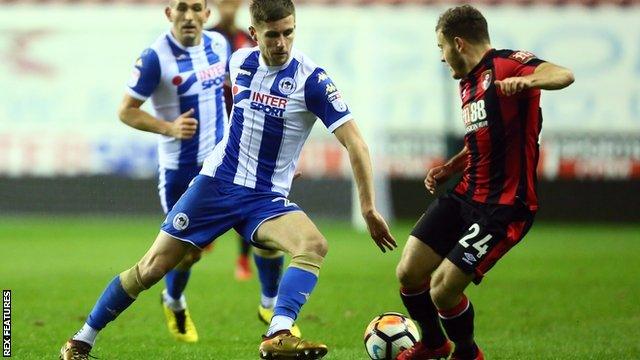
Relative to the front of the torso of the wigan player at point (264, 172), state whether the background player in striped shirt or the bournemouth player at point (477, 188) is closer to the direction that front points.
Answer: the bournemouth player

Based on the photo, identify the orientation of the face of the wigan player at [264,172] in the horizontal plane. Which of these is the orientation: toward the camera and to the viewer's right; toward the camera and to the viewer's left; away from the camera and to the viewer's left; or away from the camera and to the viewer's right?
toward the camera and to the viewer's right

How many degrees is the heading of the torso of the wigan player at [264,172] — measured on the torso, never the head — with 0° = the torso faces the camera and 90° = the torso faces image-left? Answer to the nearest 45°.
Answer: approximately 0°

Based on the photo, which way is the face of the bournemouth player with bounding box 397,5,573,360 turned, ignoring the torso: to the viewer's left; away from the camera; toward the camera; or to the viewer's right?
to the viewer's left

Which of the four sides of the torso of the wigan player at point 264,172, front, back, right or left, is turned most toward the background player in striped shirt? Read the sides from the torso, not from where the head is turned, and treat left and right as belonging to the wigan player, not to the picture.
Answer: back

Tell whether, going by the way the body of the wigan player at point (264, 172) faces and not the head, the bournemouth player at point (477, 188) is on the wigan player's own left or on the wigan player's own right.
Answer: on the wigan player's own left
